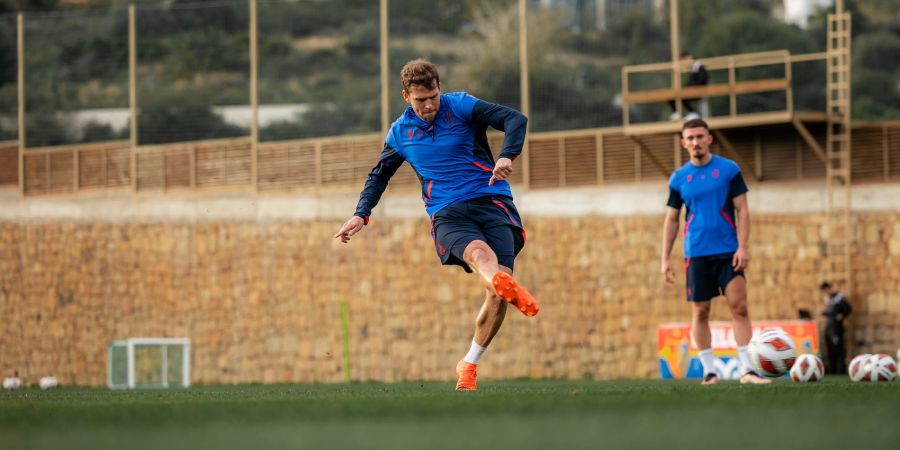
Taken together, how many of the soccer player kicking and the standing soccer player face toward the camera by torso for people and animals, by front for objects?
2

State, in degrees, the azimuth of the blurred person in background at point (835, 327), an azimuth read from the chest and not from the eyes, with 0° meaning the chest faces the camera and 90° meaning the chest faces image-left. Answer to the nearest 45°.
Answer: approximately 90°

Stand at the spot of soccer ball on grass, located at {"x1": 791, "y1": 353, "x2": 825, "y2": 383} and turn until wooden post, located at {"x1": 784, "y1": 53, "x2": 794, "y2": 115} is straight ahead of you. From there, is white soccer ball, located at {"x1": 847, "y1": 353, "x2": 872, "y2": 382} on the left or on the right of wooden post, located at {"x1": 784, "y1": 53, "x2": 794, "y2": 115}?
right

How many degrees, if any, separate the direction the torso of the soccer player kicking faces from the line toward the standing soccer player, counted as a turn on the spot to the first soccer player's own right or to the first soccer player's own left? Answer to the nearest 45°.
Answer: approximately 135° to the first soccer player's own left

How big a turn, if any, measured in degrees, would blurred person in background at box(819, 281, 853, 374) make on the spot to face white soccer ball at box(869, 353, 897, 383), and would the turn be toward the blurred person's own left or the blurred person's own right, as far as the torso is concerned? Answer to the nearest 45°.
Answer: approximately 90° to the blurred person's own left

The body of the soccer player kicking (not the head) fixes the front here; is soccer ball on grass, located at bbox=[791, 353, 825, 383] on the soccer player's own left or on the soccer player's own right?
on the soccer player's own left

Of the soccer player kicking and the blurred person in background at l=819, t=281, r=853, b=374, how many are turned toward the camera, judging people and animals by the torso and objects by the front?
1

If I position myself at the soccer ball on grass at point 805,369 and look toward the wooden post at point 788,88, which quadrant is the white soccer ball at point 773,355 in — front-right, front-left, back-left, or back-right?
back-left

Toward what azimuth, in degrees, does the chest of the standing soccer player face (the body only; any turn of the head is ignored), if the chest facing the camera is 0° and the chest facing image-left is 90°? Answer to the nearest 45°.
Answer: approximately 0°
